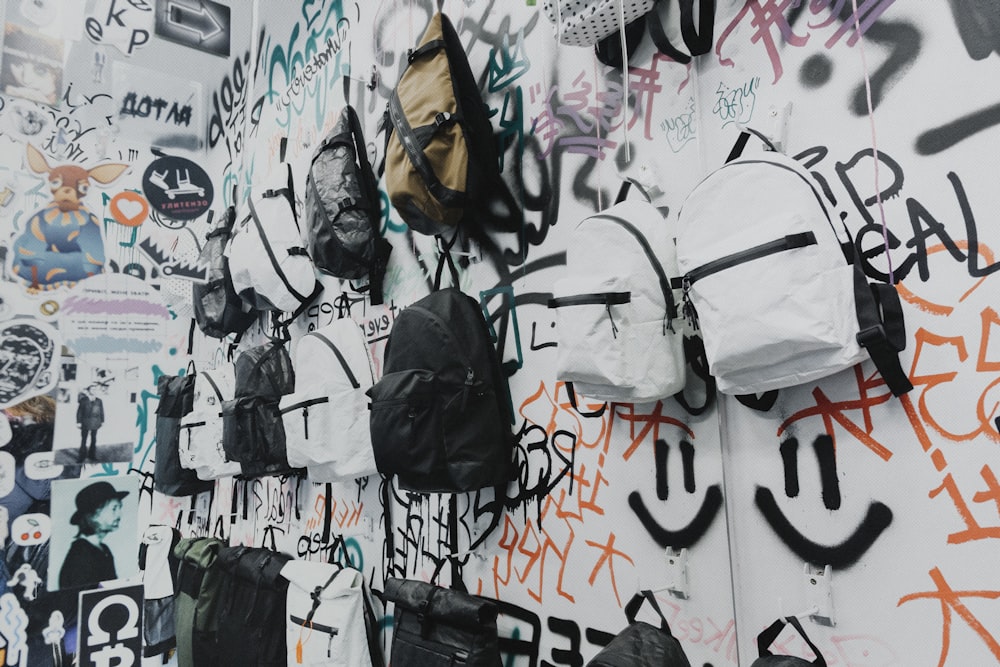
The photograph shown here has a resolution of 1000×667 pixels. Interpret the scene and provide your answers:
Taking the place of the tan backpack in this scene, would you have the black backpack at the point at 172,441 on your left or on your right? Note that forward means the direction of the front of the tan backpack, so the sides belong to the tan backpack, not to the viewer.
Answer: on your right

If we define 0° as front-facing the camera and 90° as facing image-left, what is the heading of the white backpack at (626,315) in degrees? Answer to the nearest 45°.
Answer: approximately 45°

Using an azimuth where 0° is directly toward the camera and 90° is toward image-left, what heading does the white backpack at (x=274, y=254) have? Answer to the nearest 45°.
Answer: approximately 45°

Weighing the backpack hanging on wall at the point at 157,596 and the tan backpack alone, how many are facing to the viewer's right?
0

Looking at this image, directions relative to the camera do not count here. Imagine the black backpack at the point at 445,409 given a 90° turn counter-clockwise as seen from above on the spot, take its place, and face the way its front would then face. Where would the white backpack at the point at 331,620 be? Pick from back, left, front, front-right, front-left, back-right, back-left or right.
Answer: back

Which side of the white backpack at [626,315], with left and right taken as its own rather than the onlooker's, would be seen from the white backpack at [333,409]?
right

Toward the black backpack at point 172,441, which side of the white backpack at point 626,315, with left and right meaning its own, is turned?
right
